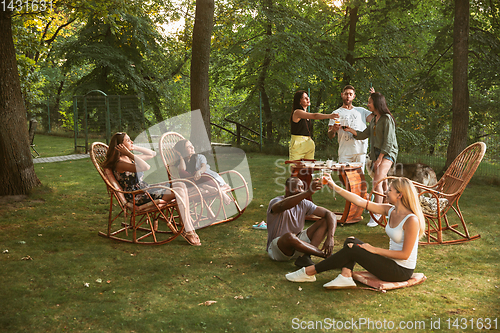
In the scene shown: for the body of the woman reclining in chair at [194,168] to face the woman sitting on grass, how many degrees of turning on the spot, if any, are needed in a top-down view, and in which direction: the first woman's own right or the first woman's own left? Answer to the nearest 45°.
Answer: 0° — they already face them

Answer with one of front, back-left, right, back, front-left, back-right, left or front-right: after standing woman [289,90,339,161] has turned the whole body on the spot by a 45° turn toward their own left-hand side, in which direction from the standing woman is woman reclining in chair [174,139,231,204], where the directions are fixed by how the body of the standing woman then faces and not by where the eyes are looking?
back

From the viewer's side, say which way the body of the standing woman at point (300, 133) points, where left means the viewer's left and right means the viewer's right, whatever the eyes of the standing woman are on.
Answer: facing to the right of the viewer

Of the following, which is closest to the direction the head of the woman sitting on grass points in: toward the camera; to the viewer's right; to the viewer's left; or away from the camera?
to the viewer's left

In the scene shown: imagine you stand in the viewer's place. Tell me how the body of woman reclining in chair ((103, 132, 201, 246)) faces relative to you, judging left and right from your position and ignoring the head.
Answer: facing to the right of the viewer

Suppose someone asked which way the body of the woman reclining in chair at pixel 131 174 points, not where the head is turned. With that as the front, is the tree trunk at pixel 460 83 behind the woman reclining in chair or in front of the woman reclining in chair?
in front

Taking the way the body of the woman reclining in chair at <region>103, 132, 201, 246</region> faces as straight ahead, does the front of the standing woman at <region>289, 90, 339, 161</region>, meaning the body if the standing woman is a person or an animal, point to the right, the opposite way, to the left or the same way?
the same way

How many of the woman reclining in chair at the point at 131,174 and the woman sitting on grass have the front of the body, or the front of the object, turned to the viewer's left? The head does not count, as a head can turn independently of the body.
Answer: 1

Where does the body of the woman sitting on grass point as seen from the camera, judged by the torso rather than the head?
to the viewer's left

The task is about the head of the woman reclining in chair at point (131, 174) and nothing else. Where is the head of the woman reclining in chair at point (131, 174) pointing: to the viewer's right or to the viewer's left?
to the viewer's right

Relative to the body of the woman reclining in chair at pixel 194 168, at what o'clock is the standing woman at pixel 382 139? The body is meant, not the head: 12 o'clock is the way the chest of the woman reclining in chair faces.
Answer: The standing woman is roughly at 11 o'clock from the woman reclining in chair.

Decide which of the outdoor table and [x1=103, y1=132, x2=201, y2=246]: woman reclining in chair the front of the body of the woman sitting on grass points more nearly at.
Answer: the woman reclining in chair

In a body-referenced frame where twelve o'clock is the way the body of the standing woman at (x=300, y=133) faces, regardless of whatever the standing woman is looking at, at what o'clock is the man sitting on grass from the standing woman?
The man sitting on grass is roughly at 3 o'clock from the standing woman.

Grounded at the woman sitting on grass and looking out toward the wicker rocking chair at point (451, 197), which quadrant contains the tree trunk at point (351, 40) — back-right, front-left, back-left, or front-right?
front-left

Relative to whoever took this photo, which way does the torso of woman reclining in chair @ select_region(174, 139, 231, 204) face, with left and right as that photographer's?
facing the viewer and to the right of the viewer
